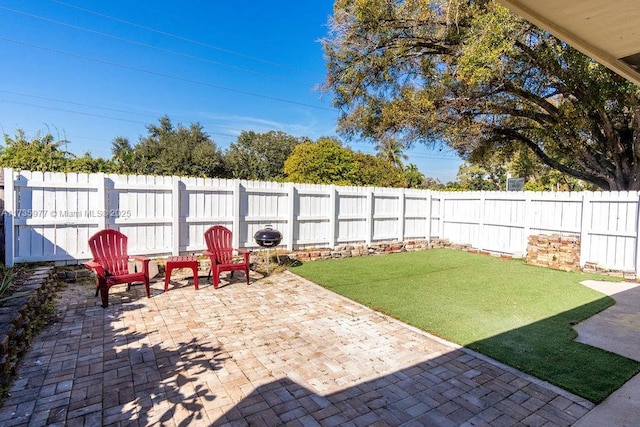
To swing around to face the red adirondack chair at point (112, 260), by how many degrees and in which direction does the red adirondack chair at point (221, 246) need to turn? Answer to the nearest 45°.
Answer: approximately 90° to its right

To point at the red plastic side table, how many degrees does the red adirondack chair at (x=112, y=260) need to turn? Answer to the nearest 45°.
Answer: approximately 45° to its left

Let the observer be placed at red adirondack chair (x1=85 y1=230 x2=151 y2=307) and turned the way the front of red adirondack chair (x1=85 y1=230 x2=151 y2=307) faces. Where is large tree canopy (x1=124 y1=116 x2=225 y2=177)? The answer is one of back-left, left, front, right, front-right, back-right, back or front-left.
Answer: back-left

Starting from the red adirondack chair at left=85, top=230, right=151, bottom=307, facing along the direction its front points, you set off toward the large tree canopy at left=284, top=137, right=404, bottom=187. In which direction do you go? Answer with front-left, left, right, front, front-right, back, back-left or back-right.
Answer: left

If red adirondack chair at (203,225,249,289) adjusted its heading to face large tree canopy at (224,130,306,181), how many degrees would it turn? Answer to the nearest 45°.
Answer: approximately 135° to its left

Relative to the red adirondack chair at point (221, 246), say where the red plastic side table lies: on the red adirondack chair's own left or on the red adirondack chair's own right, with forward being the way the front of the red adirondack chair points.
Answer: on the red adirondack chair's own right

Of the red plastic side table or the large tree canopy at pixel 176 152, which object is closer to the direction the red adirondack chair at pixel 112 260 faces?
the red plastic side table

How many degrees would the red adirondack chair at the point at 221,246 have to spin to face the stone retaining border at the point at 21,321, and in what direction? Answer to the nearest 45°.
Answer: approximately 90° to its right

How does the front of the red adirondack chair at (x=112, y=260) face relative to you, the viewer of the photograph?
facing the viewer and to the right of the viewer

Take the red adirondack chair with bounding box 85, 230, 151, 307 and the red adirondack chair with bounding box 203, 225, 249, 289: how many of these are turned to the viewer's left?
0
